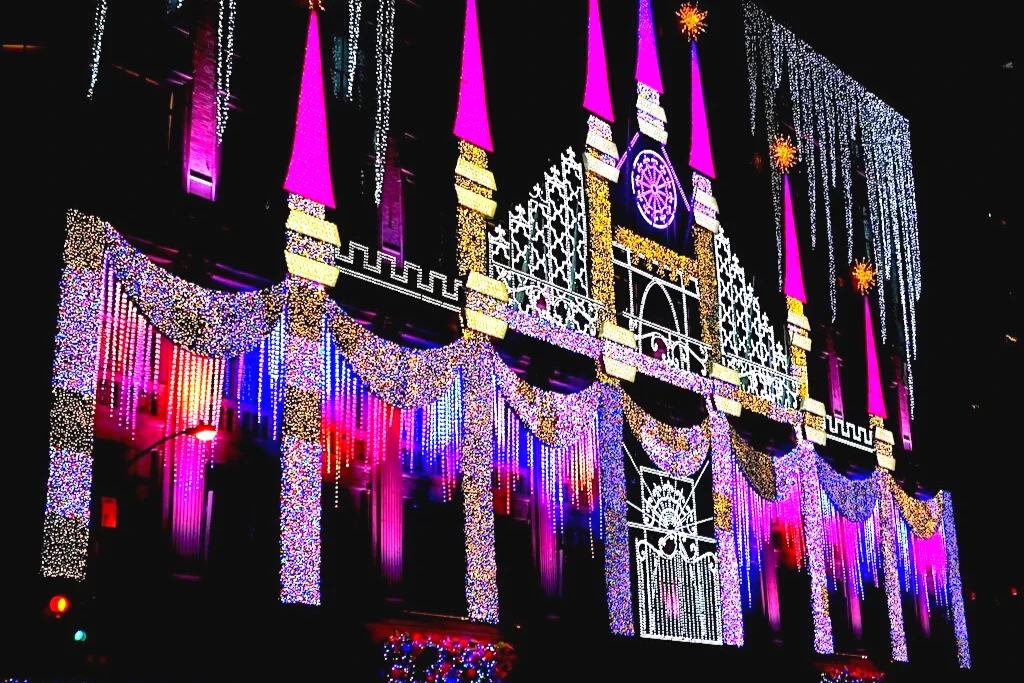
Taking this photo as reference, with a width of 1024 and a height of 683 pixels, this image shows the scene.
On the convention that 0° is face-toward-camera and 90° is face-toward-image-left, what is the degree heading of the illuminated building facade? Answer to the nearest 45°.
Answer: approximately 315°

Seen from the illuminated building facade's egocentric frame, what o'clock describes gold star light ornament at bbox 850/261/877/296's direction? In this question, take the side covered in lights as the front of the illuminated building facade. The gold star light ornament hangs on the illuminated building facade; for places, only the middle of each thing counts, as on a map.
The gold star light ornament is roughly at 9 o'clock from the illuminated building facade.

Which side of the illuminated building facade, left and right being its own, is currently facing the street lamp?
right
